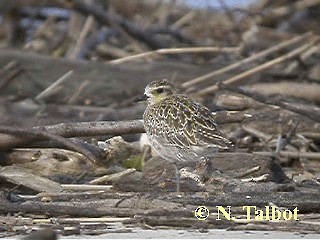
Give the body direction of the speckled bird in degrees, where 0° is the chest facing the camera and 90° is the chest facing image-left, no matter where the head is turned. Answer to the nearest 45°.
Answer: approximately 90°

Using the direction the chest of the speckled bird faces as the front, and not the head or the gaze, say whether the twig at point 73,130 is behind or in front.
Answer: in front

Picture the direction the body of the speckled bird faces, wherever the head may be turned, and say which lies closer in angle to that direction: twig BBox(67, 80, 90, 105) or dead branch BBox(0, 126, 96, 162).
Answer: the dead branch

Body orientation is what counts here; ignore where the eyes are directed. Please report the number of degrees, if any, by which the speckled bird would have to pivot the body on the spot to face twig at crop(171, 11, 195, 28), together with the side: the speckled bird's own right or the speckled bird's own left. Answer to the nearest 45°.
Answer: approximately 90° to the speckled bird's own right

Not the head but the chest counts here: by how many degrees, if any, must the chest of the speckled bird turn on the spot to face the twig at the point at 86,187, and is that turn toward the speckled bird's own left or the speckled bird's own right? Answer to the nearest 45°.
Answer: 0° — it already faces it

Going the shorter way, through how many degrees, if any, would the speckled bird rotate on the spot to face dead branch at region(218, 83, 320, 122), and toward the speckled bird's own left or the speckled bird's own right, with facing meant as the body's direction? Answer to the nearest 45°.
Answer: approximately 135° to the speckled bird's own right

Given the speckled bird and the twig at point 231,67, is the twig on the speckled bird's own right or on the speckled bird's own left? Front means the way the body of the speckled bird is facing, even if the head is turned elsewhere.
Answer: on the speckled bird's own right

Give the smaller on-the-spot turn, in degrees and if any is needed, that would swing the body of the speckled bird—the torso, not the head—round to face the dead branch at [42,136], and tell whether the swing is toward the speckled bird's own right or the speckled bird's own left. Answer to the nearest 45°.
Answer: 0° — it already faces it

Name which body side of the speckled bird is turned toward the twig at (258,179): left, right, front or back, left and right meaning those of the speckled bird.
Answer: back
